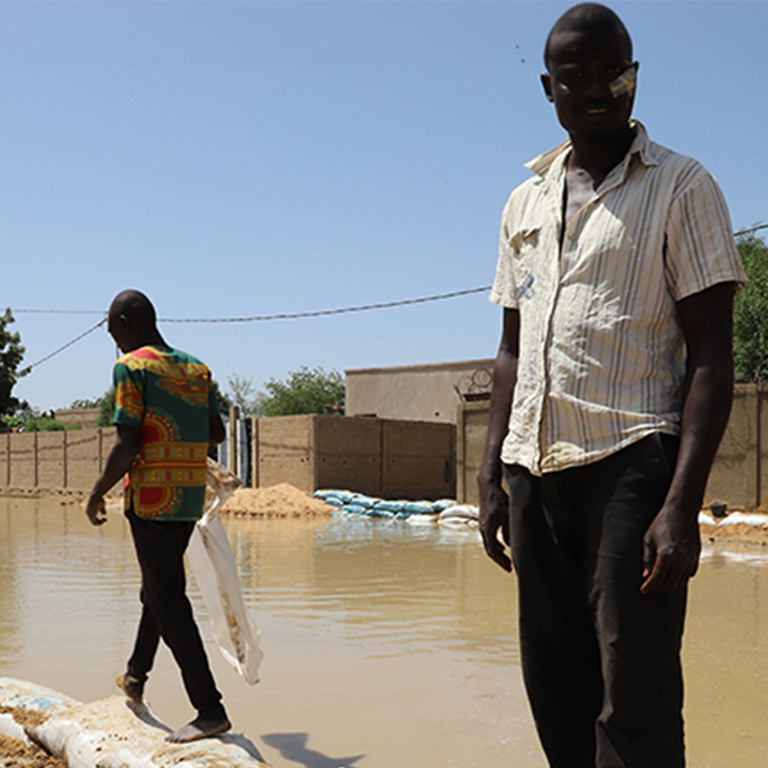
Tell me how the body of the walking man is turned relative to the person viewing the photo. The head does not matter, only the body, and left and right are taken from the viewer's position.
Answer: facing away from the viewer and to the left of the viewer

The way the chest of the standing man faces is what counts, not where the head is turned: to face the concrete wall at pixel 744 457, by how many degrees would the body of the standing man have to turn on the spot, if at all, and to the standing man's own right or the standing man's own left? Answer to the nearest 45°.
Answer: approximately 135° to the standing man's own right

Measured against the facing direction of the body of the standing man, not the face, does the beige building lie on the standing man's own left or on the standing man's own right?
on the standing man's own right

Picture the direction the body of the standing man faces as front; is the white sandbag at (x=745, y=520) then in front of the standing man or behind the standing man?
behind

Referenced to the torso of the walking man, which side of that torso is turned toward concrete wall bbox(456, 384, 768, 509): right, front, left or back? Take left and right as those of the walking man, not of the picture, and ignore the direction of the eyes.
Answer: right

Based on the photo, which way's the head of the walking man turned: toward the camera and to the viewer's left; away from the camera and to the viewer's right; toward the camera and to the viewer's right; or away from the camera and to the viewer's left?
away from the camera and to the viewer's left

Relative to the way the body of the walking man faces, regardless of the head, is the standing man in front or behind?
behind

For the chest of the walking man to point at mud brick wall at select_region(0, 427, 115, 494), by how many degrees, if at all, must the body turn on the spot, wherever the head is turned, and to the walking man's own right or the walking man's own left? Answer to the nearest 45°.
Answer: approximately 45° to the walking man's own right

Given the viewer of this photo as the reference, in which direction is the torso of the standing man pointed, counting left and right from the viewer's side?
facing the viewer and to the left of the viewer

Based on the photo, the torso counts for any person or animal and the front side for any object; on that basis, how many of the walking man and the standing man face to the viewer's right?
0

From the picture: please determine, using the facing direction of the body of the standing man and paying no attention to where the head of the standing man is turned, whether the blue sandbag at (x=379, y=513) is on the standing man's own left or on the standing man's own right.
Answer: on the standing man's own right
